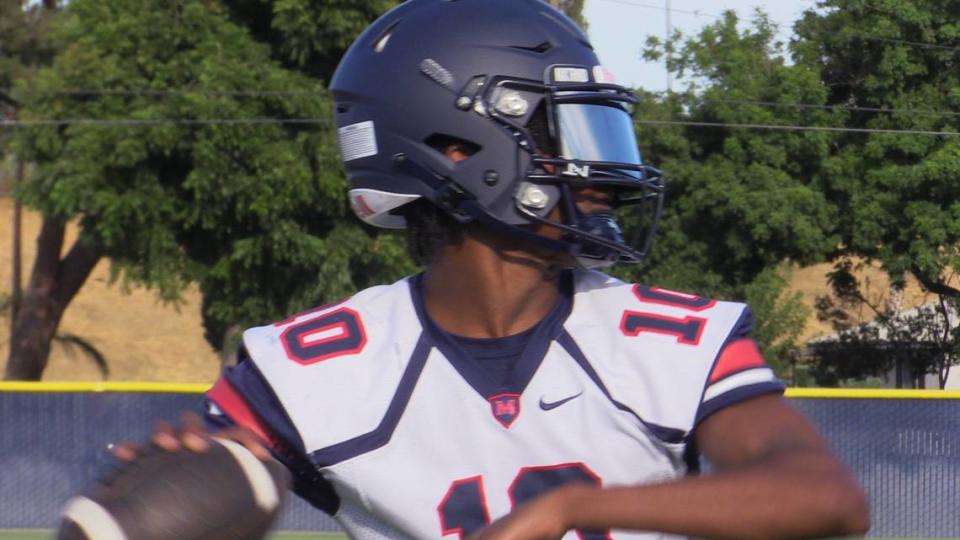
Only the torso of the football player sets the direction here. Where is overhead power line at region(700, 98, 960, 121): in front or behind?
behind

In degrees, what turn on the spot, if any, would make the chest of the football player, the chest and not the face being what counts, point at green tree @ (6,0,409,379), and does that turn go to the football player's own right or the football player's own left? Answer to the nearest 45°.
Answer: approximately 180°

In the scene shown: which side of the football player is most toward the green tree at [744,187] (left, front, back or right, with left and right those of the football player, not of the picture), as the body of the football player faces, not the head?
back

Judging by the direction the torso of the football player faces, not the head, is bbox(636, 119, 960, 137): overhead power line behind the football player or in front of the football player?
behind

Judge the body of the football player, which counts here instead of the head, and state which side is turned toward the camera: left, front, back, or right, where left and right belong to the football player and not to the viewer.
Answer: front

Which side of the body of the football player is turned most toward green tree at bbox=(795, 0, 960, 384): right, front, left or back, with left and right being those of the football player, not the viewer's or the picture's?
back

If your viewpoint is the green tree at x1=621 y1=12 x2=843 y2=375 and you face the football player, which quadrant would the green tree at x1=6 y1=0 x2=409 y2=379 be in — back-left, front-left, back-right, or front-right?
front-right
